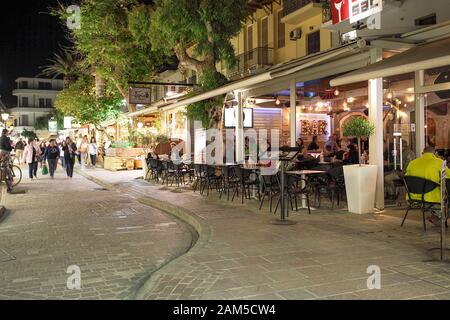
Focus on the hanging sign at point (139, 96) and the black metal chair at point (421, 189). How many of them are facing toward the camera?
1

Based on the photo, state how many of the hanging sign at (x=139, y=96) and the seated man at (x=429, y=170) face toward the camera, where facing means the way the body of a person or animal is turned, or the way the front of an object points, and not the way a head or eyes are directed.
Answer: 1

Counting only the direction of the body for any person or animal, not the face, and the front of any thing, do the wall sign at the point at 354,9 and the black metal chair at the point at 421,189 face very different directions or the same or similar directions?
very different directions

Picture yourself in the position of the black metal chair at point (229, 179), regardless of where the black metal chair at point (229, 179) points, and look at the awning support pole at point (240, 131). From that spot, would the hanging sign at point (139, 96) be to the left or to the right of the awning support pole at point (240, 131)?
left

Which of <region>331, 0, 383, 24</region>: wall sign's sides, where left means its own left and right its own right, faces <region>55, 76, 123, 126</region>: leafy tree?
right
